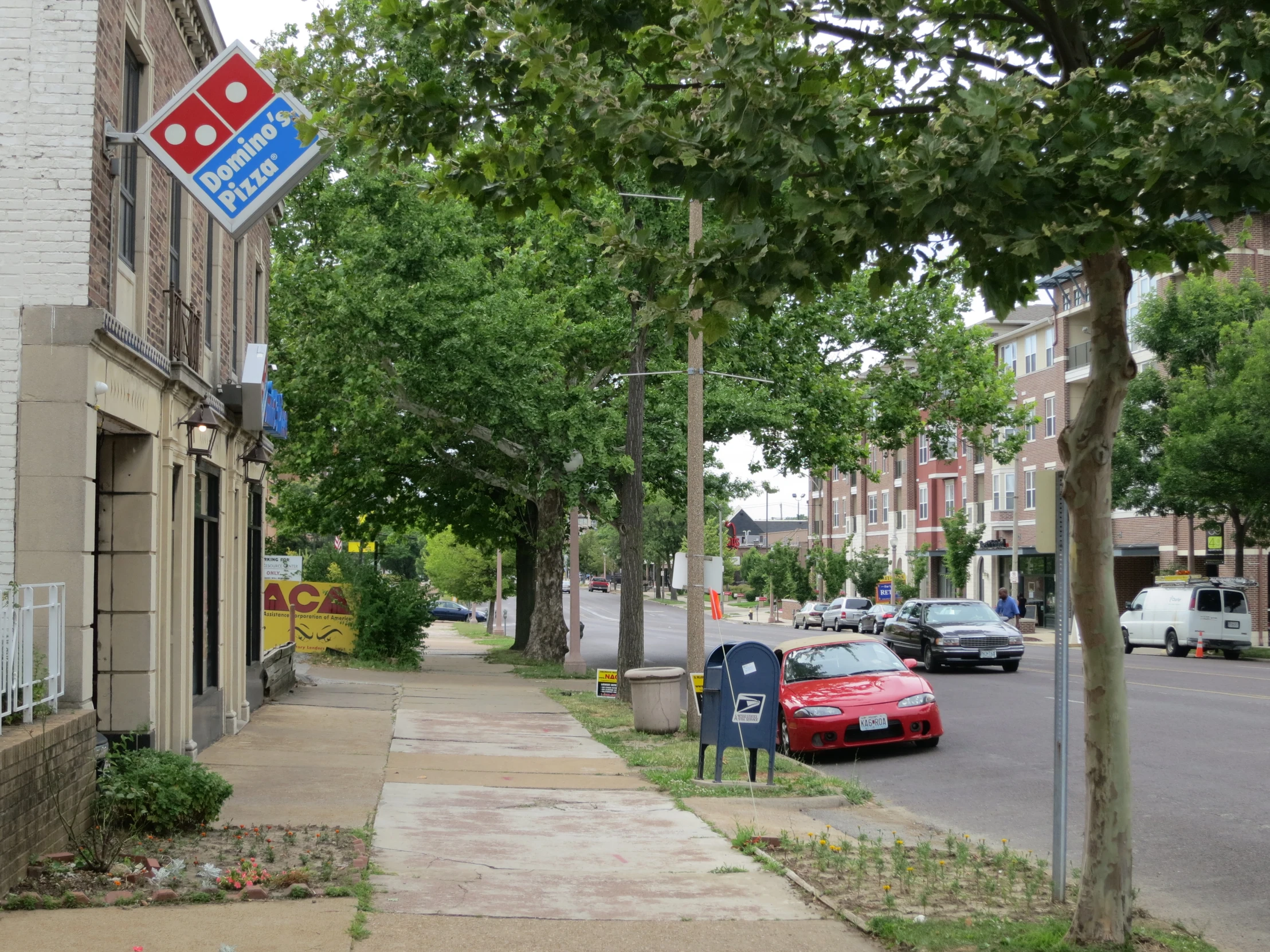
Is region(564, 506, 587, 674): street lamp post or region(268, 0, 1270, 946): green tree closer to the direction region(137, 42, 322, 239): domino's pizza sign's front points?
the green tree

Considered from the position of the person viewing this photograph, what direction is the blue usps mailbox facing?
facing to the left of the viewer

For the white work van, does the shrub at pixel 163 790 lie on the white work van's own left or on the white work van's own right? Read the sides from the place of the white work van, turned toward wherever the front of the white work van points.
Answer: on the white work van's own left

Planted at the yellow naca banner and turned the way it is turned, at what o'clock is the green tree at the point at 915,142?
The green tree is roughly at 12 o'clock from the yellow naca banner.

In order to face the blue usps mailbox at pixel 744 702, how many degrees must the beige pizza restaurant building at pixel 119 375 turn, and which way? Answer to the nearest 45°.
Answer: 0° — it already faces it

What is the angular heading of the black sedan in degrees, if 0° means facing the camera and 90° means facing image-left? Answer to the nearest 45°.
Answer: approximately 315°

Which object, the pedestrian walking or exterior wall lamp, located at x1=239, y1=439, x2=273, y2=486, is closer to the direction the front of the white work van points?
the pedestrian walking

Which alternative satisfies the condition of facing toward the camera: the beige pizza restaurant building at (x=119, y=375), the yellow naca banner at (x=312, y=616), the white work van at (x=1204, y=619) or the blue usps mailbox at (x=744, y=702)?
the yellow naca banner

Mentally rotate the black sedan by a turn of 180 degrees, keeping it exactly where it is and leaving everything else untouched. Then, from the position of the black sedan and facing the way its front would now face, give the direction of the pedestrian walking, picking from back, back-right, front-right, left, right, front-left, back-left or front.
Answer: front-right

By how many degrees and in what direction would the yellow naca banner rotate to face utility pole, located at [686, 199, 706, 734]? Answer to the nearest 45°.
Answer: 0° — it already faces it

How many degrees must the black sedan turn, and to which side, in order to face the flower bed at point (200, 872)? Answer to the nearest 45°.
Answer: approximately 45° to its right
